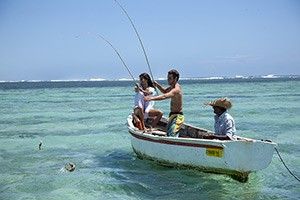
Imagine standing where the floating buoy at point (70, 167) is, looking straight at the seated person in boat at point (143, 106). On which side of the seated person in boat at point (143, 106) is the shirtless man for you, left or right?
right

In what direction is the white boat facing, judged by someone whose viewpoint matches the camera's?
facing away from the viewer and to the left of the viewer

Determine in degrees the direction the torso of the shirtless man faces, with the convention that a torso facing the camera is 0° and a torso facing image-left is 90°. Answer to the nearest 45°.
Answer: approximately 90°

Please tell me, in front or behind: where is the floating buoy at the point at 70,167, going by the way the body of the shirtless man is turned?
in front

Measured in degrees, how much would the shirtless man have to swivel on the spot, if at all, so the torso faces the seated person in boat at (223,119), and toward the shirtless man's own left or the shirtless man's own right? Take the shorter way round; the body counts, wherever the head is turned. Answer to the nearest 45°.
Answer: approximately 135° to the shirtless man's own left

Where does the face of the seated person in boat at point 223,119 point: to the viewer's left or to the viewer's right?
to the viewer's left

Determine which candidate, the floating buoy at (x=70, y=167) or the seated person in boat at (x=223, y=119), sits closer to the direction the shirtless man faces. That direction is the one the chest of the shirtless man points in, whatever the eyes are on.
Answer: the floating buoy
